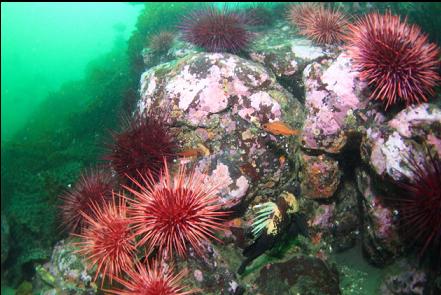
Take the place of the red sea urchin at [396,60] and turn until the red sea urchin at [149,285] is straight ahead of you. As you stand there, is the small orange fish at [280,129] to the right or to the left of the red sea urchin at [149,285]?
right

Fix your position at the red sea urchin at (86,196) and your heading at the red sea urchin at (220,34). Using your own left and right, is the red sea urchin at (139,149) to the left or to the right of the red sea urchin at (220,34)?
right

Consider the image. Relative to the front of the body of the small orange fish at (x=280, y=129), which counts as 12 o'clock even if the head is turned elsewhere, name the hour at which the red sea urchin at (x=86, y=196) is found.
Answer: The red sea urchin is roughly at 11 o'clock from the small orange fish.

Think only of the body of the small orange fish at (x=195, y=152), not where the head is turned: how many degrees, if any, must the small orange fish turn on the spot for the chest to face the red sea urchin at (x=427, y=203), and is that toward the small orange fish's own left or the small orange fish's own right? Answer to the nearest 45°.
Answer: approximately 135° to the small orange fish's own left

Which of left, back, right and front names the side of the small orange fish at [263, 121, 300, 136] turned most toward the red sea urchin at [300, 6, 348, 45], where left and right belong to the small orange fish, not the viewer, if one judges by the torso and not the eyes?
right

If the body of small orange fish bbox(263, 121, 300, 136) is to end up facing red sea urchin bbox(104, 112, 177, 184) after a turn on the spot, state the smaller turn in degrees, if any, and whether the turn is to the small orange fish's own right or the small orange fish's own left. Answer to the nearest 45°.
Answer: approximately 45° to the small orange fish's own left

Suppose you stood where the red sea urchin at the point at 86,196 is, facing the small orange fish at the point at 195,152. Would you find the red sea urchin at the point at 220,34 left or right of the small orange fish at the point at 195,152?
left

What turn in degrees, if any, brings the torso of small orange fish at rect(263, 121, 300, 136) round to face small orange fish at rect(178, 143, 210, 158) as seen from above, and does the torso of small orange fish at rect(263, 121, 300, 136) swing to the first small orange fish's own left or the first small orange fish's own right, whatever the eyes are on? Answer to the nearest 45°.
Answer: approximately 45° to the first small orange fish's own left

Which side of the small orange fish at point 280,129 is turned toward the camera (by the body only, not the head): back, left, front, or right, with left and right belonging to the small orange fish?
left

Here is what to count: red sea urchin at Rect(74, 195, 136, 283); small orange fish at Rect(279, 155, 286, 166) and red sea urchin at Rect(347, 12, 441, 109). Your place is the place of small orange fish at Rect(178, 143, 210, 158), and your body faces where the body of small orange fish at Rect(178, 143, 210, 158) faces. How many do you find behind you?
2

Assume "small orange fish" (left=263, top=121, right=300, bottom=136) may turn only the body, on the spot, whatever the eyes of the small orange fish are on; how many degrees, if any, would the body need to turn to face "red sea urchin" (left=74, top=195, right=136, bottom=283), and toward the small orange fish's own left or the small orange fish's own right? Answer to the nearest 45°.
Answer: approximately 45° to the small orange fish's own left
